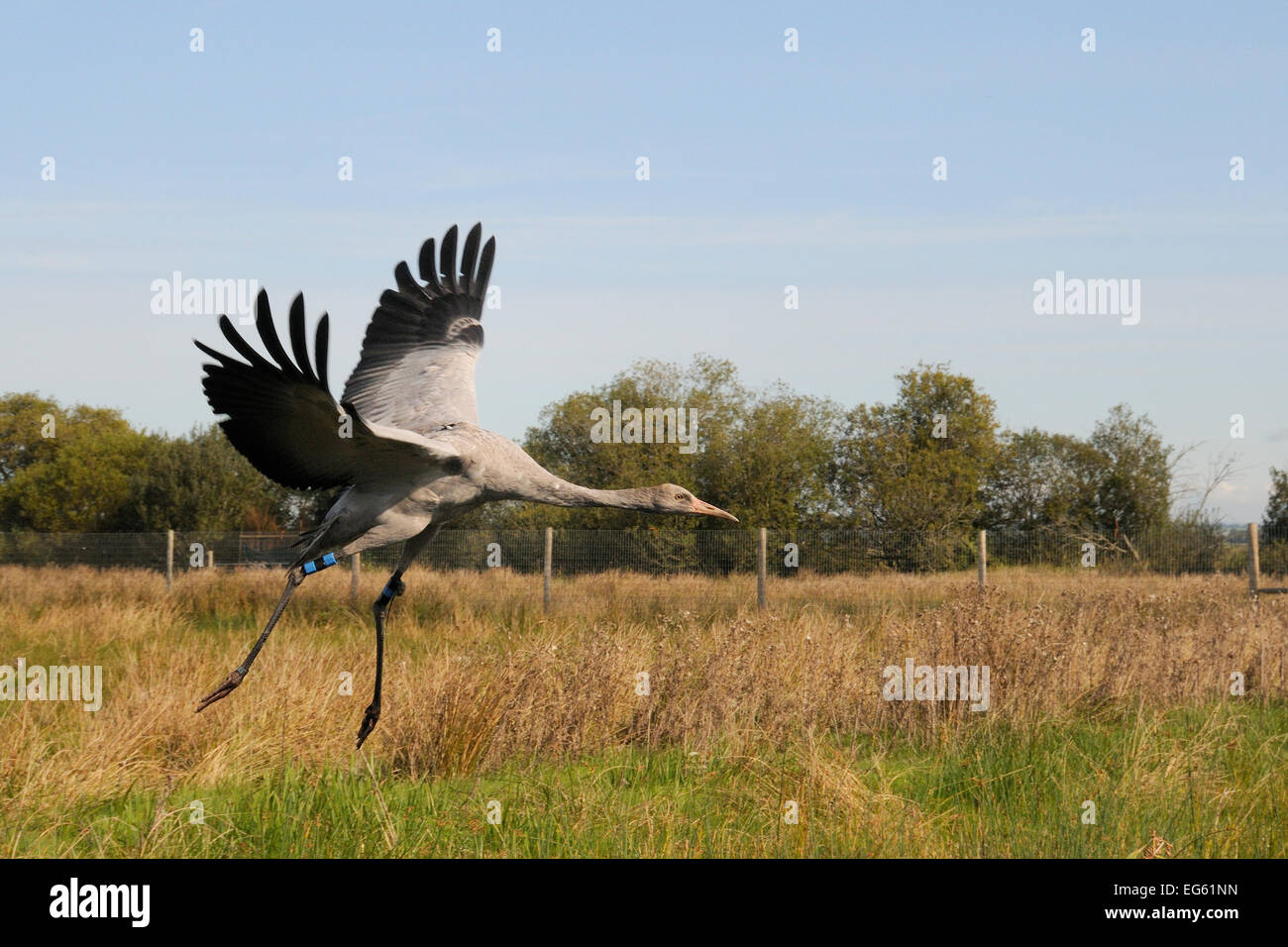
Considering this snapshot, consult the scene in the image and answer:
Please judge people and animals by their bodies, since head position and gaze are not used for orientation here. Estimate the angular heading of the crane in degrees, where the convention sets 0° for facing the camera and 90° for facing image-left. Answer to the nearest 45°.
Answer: approximately 270°

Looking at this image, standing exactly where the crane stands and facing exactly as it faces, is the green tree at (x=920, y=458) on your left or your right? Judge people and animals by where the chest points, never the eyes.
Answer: on your left

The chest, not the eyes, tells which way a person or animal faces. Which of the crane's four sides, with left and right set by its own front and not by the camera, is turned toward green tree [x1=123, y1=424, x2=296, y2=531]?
left

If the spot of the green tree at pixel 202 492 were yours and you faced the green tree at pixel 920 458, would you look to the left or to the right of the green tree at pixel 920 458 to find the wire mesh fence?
right

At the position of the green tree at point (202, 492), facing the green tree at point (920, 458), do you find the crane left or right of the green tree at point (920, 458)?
right

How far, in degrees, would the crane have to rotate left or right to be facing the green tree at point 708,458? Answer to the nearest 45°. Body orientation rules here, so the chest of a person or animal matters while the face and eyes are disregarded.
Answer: approximately 90° to its left
